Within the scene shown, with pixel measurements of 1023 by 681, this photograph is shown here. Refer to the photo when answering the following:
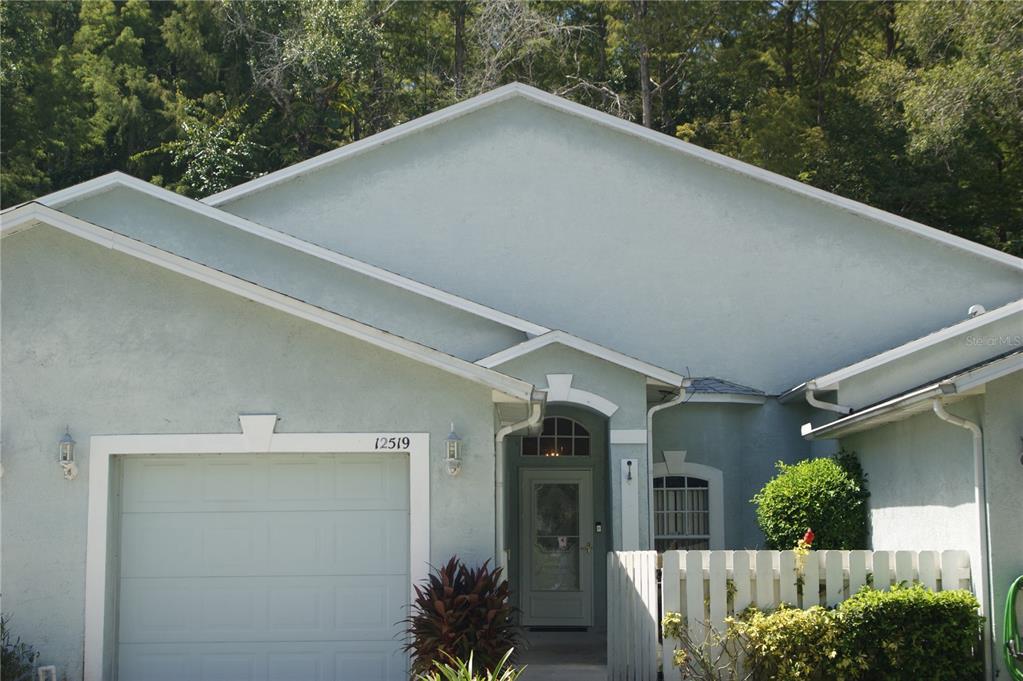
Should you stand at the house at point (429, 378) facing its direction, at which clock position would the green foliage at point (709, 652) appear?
The green foliage is roughly at 11 o'clock from the house.

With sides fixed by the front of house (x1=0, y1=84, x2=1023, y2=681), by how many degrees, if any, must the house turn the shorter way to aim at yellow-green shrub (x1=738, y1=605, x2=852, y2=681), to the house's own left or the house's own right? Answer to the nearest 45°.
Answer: approximately 45° to the house's own left

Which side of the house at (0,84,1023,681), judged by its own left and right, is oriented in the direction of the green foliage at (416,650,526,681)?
front

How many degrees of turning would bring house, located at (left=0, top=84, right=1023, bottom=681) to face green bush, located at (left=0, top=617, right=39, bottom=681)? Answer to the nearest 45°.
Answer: approximately 45° to its right

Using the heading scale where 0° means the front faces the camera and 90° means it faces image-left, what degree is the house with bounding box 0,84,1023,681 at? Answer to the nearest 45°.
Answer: approximately 0°
